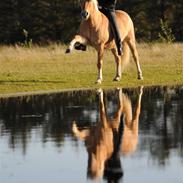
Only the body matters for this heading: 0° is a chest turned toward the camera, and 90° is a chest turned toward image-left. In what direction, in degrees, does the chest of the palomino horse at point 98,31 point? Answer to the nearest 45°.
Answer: approximately 45°
